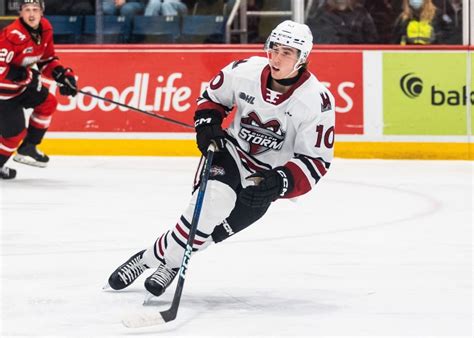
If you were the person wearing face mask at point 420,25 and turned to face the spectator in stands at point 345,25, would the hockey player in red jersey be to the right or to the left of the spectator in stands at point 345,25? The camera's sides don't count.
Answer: left

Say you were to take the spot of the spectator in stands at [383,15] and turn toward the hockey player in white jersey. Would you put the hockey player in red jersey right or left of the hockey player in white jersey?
right

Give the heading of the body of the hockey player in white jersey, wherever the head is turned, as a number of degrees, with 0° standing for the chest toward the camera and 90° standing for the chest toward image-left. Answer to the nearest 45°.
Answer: approximately 45°

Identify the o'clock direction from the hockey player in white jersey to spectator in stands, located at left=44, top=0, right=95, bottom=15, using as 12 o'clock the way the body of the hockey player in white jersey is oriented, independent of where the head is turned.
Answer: The spectator in stands is roughly at 4 o'clock from the hockey player in white jersey.

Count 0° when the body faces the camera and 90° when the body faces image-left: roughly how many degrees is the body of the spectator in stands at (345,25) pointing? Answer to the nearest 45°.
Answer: approximately 0°

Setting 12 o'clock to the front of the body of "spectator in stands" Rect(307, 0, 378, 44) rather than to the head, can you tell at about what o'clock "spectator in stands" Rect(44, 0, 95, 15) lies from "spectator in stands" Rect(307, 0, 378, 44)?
"spectator in stands" Rect(44, 0, 95, 15) is roughly at 3 o'clock from "spectator in stands" Rect(307, 0, 378, 44).

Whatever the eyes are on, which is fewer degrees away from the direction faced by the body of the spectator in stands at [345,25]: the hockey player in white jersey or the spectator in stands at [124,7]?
the hockey player in white jersey

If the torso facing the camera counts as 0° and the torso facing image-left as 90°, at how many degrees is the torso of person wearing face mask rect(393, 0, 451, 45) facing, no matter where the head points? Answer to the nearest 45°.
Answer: approximately 0°
